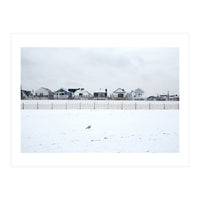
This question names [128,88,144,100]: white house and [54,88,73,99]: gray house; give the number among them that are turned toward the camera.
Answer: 2

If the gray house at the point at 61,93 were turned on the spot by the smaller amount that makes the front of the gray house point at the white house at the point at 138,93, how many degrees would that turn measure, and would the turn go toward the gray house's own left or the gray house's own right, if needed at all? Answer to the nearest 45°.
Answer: approximately 45° to the gray house's own left

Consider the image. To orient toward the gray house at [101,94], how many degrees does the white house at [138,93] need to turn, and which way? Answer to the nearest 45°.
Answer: approximately 135° to its right

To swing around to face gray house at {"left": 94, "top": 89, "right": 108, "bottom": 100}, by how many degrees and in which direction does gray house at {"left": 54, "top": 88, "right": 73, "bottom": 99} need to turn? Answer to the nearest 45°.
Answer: approximately 90° to its left

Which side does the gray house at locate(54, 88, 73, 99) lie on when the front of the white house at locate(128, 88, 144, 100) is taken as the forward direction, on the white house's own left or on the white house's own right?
on the white house's own right

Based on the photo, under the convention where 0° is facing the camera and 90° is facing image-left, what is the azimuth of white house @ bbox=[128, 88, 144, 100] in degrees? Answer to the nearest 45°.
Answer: approximately 0°
